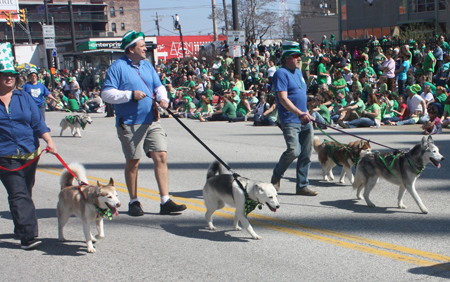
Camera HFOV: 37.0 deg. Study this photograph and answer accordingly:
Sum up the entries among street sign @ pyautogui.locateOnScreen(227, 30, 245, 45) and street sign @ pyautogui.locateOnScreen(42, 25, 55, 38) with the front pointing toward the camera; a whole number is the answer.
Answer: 2

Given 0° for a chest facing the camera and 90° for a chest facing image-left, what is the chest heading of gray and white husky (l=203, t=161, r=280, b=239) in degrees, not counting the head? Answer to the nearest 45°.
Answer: approximately 315°

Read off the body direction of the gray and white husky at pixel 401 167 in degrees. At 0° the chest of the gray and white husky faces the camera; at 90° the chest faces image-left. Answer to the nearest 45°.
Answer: approximately 270°

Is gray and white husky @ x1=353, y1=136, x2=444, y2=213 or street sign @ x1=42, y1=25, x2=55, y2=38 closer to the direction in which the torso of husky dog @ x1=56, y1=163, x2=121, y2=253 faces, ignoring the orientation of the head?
the gray and white husky

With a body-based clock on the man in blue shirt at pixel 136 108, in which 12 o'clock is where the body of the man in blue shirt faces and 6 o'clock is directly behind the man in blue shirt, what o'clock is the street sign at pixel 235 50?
The street sign is roughly at 8 o'clock from the man in blue shirt.

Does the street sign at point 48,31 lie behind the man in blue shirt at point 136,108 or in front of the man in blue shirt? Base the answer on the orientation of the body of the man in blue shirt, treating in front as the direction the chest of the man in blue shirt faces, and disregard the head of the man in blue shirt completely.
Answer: behind

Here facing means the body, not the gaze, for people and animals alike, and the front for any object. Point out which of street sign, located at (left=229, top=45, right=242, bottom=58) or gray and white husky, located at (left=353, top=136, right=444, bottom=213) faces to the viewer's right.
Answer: the gray and white husky

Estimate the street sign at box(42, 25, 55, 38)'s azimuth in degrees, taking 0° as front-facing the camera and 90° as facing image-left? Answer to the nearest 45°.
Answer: approximately 0°

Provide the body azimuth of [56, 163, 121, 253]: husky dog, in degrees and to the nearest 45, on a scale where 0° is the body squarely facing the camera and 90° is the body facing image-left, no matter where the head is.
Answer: approximately 315°
